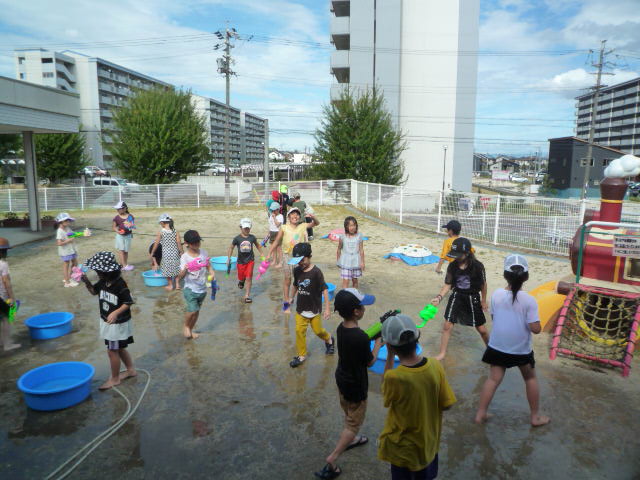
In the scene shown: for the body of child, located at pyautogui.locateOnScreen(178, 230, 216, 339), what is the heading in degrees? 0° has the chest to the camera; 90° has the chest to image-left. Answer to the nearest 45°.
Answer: approximately 315°

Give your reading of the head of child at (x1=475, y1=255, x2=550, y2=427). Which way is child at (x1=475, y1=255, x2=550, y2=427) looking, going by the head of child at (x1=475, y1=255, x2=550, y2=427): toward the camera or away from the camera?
away from the camera

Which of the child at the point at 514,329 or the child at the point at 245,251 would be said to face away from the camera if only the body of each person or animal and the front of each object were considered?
the child at the point at 514,329

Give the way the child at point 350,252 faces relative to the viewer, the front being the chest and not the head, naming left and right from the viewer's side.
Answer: facing the viewer

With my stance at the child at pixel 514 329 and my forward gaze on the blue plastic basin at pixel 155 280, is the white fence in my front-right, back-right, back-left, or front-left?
front-right

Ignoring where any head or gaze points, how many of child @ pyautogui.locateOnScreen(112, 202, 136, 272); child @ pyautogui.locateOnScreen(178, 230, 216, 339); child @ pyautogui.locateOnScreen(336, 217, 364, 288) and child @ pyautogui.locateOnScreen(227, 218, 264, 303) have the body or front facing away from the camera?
0

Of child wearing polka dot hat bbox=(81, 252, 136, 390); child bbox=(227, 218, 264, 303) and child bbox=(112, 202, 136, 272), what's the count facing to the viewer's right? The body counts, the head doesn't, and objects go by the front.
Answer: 0

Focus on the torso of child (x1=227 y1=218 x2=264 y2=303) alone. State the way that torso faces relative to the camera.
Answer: toward the camera

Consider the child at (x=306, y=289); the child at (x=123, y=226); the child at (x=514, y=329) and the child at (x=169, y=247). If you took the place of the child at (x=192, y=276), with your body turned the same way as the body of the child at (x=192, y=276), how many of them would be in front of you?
2

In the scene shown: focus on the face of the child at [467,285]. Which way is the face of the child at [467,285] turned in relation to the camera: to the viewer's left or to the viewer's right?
to the viewer's left

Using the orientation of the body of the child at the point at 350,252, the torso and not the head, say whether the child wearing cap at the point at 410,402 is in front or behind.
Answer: in front

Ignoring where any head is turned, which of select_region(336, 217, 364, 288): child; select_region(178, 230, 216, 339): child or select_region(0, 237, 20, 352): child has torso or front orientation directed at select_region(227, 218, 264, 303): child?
select_region(0, 237, 20, 352): child

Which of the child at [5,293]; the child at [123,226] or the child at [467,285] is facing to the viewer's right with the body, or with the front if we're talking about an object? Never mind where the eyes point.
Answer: the child at [5,293]

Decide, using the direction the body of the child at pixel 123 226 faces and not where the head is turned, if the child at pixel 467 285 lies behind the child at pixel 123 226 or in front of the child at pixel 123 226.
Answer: in front

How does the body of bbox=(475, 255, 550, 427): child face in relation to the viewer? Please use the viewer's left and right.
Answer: facing away from the viewer

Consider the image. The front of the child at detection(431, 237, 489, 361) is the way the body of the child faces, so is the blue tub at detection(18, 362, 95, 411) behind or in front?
in front

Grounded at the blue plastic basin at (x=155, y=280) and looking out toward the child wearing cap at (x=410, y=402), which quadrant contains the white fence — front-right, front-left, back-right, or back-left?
back-left

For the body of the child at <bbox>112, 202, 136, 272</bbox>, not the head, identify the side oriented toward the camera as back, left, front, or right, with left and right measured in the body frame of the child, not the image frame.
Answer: front
